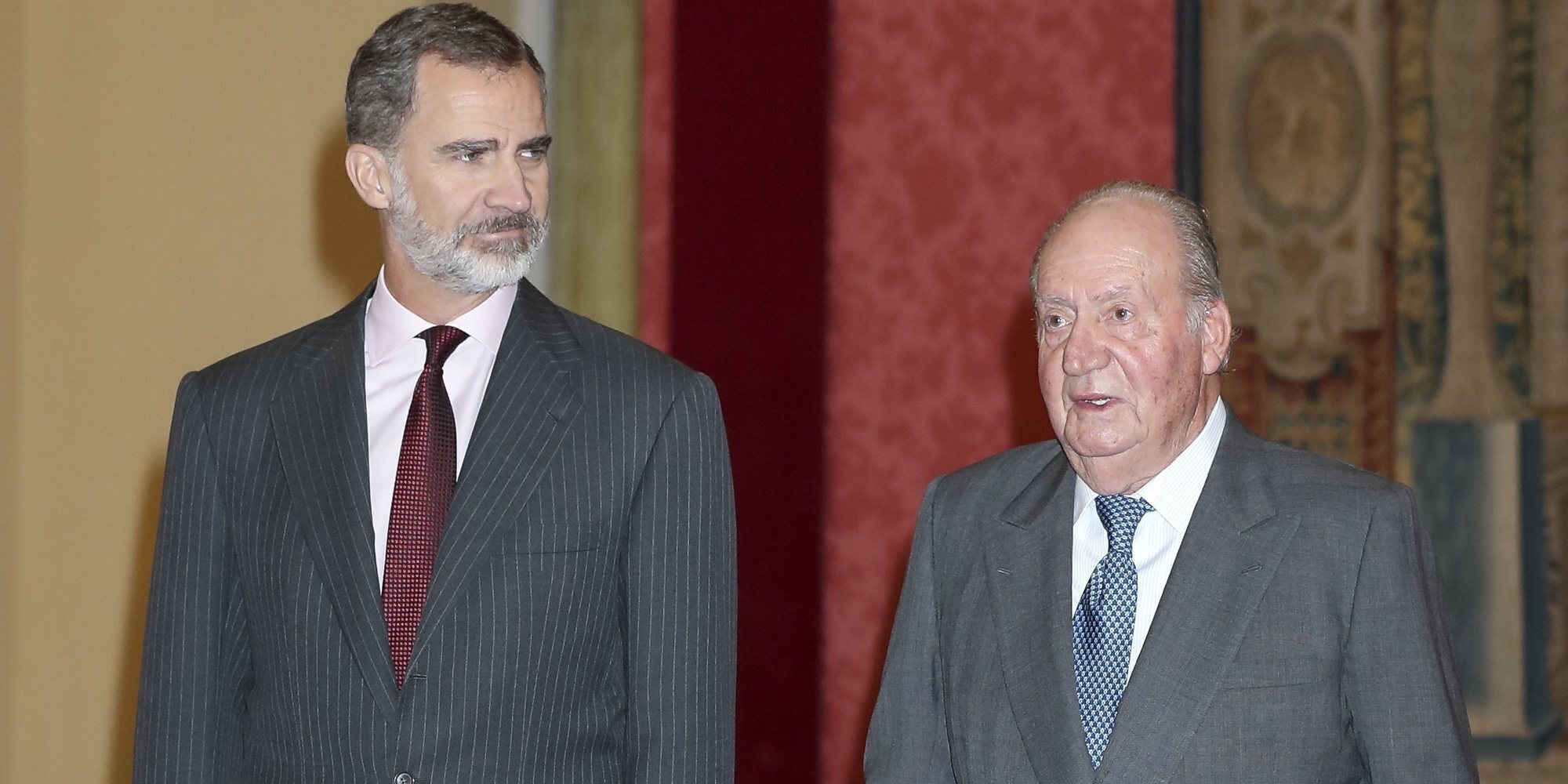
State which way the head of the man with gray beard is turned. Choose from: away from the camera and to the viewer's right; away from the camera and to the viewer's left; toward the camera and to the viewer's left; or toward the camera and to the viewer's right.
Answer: toward the camera and to the viewer's right

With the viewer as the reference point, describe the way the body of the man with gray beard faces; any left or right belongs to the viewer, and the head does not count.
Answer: facing the viewer
